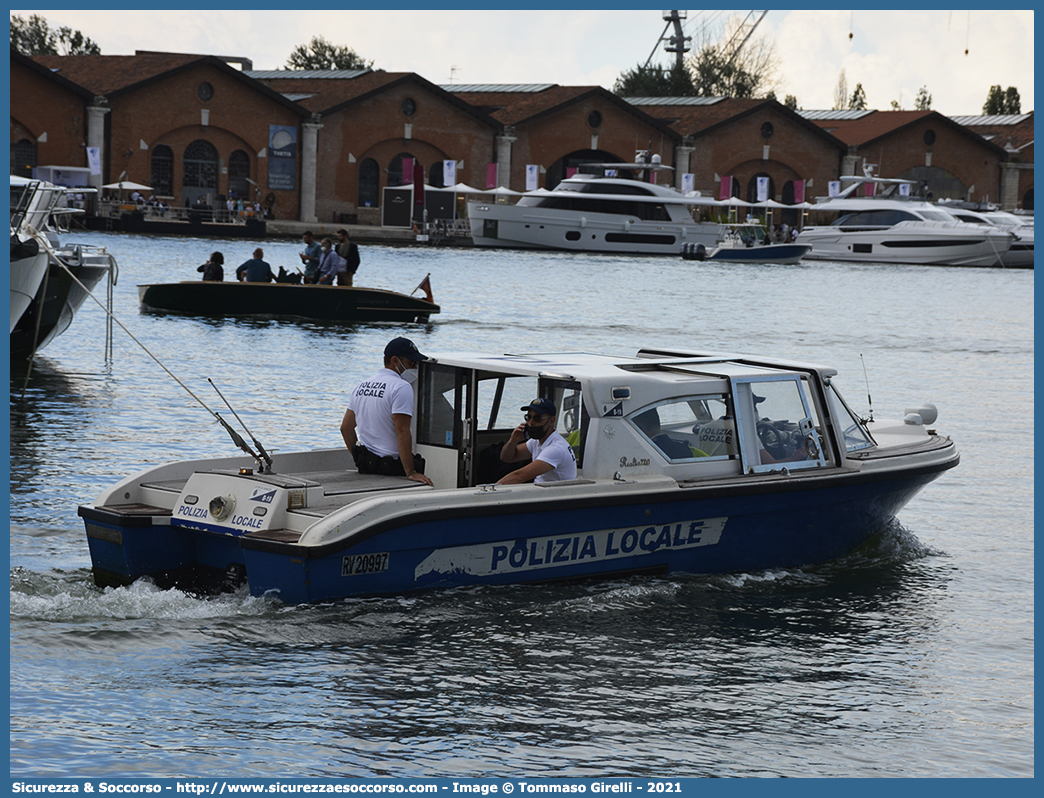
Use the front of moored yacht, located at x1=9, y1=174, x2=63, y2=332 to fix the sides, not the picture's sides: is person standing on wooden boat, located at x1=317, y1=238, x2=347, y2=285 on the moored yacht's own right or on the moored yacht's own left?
on the moored yacht's own left

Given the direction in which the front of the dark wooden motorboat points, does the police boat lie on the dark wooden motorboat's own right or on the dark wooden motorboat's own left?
on the dark wooden motorboat's own left

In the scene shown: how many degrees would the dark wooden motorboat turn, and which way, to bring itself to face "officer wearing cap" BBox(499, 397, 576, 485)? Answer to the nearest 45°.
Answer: approximately 90° to its left

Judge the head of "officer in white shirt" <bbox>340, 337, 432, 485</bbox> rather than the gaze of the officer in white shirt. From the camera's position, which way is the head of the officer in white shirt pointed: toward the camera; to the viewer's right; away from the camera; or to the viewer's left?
to the viewer's right

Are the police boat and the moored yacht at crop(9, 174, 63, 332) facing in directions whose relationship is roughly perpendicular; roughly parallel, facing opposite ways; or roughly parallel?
roughly perpendicular

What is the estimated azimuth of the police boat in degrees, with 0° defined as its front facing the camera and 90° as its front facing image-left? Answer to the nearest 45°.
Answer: approximately 225°

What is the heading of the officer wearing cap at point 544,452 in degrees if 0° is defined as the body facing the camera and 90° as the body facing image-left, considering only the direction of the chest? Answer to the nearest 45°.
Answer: approximately 45°

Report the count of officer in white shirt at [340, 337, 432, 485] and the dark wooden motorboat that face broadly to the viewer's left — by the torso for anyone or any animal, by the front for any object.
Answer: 1

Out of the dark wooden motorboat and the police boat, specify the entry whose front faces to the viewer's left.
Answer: the dark wooden motorboat

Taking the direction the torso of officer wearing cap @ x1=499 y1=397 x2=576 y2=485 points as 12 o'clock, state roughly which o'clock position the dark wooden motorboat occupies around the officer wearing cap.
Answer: The dark wooden motorboat is roughly at 4 o'clock from the officer wearing cap.

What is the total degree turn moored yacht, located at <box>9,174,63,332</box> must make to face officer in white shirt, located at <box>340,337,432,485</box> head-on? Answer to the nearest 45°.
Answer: approximately 45° to its right

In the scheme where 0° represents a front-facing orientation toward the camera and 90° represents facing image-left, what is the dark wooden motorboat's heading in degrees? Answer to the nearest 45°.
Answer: approximately 90°

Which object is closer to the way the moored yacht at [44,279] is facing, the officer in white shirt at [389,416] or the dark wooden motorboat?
the officer in white shirt

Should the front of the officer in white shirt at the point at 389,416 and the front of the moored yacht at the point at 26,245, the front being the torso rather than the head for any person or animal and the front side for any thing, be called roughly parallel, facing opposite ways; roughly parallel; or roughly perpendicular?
roughly perpendicular
